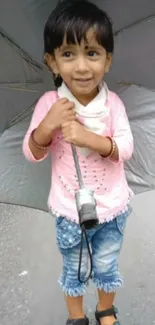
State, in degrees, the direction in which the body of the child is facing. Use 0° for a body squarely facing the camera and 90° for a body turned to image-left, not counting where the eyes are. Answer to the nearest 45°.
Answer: approximately 0°
